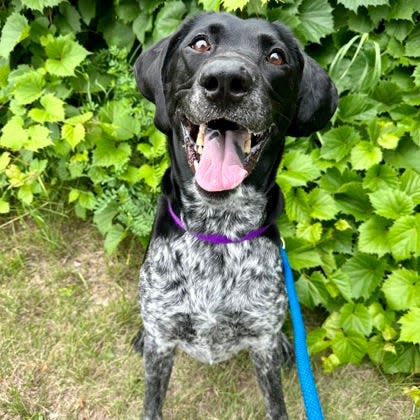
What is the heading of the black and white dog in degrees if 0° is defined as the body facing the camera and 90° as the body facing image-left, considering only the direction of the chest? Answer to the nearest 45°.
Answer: approximately 0°
